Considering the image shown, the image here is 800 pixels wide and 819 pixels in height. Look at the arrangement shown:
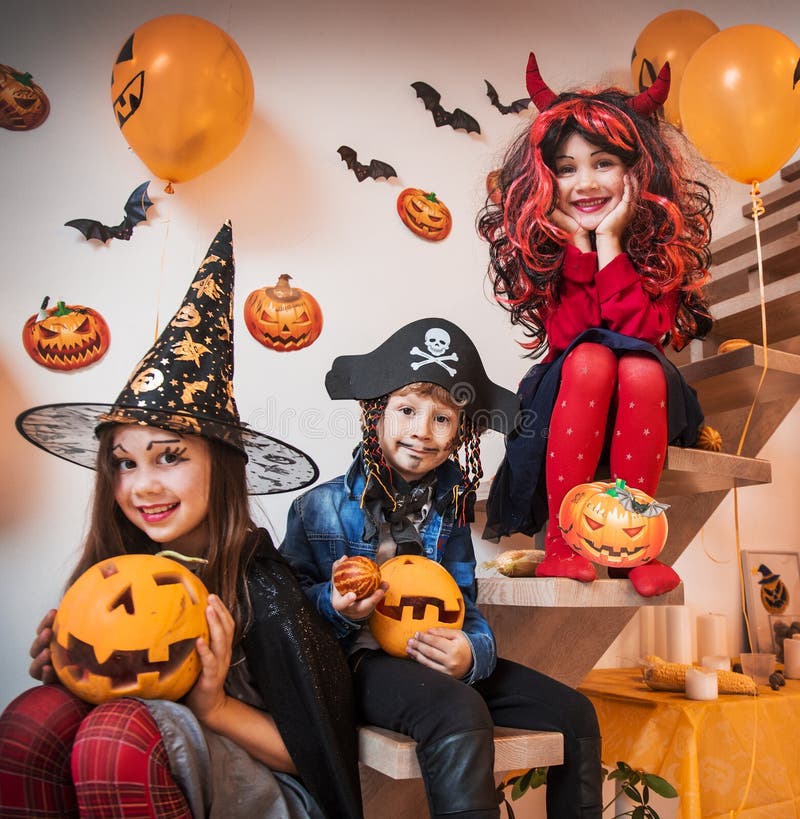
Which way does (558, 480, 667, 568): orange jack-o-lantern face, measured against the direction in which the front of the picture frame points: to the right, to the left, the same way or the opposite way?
the same way

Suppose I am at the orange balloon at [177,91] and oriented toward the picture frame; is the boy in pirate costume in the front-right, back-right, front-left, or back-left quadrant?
front-right

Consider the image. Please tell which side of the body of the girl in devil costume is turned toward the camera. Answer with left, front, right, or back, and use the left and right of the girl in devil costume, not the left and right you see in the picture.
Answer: front

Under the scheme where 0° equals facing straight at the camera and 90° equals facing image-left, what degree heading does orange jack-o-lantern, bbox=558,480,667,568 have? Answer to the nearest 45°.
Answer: approximately 0°

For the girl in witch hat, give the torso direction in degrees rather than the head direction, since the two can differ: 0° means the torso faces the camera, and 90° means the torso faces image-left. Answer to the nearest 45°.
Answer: approximately 45°

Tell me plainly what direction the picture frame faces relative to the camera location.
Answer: facing the viewer

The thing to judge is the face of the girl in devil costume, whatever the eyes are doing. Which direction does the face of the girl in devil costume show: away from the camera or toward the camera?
toward the camera

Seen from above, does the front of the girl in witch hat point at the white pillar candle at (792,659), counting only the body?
no

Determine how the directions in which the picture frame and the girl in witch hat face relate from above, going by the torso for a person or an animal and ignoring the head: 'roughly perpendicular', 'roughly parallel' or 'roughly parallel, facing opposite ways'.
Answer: roughly parallel

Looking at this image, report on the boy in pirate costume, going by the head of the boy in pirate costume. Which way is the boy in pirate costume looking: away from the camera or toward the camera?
toward the camera

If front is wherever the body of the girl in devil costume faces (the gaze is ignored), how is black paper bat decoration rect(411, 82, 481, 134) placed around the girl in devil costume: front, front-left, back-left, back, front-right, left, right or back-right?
back-right

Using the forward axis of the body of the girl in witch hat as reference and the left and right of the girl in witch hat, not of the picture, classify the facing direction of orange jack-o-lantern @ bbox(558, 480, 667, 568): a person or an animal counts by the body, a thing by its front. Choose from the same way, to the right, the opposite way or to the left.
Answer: the same way

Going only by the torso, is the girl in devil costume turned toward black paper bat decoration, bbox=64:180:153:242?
no

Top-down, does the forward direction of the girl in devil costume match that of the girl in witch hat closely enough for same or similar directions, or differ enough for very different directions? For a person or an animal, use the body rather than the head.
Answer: same or similar directions
